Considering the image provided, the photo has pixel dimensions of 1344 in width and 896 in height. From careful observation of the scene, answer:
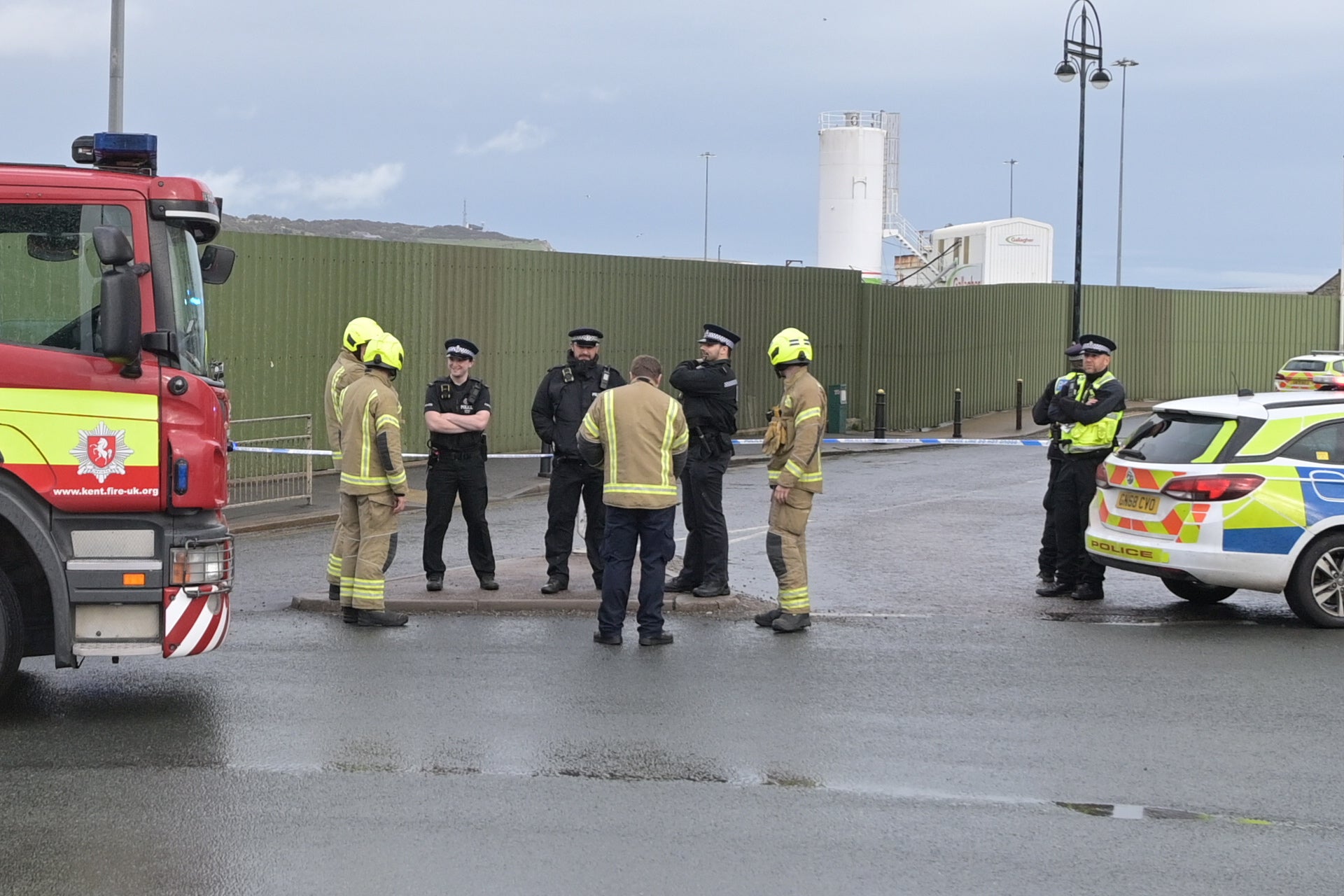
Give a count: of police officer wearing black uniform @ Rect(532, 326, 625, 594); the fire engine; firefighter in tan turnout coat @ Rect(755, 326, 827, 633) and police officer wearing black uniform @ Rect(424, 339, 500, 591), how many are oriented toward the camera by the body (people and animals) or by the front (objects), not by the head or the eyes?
2

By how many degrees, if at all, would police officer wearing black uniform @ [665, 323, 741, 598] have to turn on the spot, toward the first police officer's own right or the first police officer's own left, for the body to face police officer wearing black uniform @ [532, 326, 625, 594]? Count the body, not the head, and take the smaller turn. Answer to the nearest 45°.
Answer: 0° — they already face them

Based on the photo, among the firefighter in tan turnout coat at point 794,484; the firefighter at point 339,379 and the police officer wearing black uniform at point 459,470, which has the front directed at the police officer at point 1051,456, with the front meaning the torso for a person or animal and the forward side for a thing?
the firefighter

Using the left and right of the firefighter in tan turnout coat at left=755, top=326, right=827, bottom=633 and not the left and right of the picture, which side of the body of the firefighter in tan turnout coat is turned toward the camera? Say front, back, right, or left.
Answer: left

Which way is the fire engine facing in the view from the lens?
facing to the right of the viewer

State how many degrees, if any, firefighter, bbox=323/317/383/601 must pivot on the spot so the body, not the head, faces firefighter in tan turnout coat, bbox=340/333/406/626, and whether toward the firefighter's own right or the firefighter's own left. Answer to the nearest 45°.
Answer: approximately 90° to the firefighter's own right

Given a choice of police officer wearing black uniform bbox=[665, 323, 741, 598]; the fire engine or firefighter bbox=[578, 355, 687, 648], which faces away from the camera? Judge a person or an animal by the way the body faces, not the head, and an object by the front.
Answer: the firefighter

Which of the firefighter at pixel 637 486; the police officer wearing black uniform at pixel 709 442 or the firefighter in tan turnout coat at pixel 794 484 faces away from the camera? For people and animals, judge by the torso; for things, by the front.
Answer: the firefighter

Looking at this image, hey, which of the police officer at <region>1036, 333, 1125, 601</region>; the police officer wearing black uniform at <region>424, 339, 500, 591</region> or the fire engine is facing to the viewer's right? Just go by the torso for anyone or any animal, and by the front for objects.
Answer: the fire engine

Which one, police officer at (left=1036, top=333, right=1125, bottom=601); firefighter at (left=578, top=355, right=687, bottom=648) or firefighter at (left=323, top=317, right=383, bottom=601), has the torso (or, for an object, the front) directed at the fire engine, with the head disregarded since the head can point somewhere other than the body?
the police officer

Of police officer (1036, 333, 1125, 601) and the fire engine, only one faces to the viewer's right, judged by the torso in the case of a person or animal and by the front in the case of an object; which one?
the fire engine

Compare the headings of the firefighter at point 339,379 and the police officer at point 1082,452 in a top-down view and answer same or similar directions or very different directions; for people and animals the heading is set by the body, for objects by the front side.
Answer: very different directions
